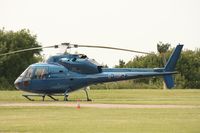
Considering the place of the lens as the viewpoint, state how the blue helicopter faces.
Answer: facing to the left of the viewer
